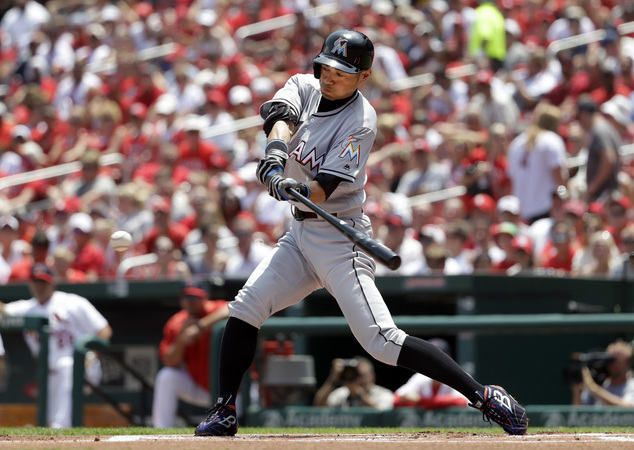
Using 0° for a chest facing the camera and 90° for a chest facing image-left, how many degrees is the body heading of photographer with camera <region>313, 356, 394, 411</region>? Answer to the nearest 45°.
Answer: approximately 0°

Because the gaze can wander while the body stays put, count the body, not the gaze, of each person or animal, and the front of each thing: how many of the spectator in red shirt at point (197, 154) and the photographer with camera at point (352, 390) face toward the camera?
2

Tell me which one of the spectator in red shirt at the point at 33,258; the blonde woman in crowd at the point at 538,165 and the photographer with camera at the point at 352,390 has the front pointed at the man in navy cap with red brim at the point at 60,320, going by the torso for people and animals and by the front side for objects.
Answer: the spectator in red shirt

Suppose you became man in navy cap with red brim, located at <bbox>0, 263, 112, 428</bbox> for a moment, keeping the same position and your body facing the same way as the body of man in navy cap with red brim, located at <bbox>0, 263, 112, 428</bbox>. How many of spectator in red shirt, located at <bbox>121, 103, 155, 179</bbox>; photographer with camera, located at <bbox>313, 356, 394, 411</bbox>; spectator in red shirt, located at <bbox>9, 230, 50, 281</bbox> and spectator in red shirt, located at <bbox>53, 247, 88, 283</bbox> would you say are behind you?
3

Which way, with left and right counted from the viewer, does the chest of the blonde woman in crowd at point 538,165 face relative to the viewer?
facing away from the viewer and to the right of the viewer

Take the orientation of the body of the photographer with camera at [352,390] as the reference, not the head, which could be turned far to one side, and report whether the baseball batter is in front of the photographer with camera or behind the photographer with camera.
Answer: in front

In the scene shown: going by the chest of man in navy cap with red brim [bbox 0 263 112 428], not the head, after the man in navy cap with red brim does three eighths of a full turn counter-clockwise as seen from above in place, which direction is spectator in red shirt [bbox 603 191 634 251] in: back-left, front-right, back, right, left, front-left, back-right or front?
front-right
